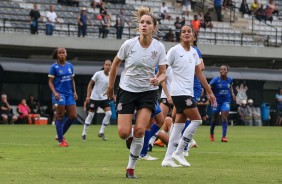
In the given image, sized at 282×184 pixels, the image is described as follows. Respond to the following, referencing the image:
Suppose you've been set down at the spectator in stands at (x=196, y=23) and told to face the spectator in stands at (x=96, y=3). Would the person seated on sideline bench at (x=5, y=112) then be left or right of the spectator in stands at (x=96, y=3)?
left

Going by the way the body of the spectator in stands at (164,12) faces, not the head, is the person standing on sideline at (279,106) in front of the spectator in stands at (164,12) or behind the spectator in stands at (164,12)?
in front

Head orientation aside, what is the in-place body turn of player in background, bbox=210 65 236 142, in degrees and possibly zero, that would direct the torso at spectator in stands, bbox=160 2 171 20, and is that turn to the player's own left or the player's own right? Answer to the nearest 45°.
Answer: approximately 180°

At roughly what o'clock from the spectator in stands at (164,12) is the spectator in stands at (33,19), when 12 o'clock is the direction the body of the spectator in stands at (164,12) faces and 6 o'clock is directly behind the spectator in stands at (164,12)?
the spectator in stands at (33,19) is roughly at 3 o'clock from the spectator in stands at (164,12).

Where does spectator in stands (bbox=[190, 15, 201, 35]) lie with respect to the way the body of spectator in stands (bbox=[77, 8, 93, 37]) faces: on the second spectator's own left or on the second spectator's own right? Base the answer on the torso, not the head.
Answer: on the second spectator's own left

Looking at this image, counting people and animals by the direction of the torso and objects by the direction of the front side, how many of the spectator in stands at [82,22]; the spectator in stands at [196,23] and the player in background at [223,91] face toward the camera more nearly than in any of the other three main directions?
3

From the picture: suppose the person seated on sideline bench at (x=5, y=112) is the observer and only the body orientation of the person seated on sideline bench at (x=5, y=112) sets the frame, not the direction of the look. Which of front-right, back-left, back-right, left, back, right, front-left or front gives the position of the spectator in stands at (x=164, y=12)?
left

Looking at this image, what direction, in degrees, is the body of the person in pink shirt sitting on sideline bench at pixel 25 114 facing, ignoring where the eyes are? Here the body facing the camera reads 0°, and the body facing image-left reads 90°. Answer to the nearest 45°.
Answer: approximately 315°
